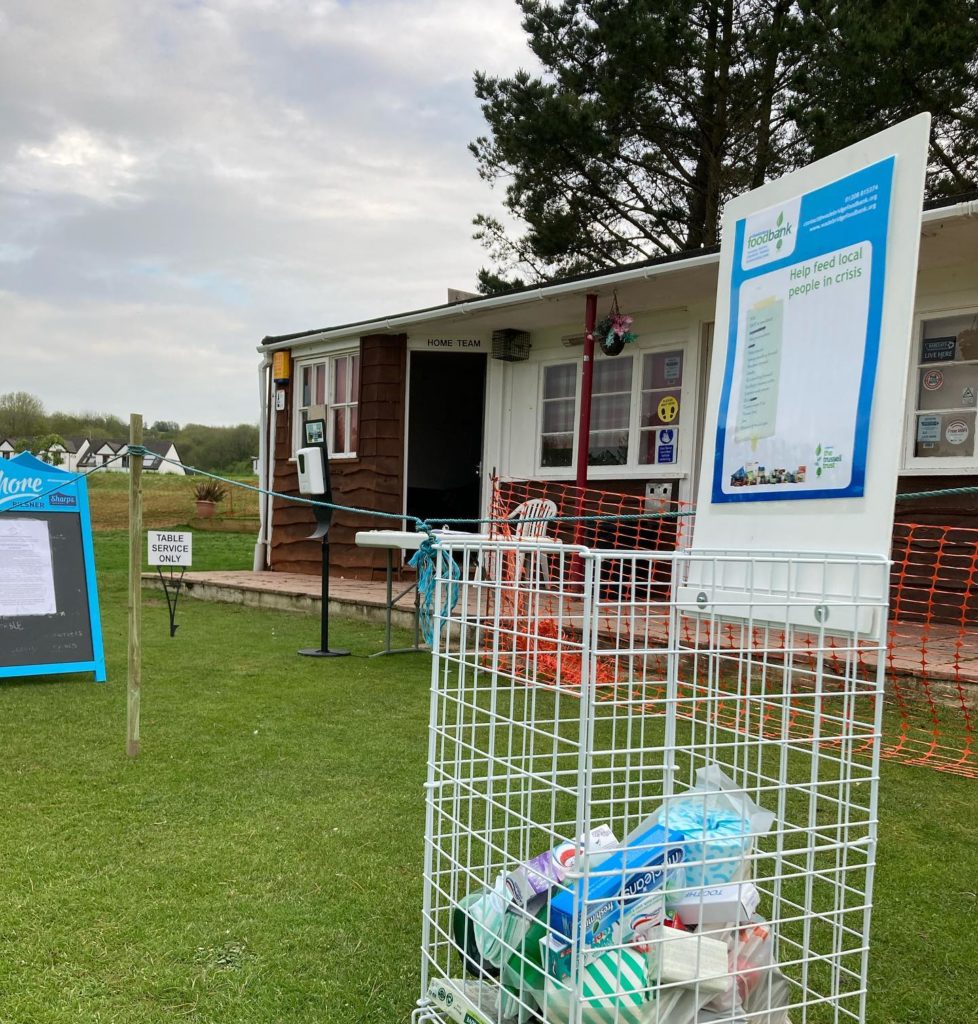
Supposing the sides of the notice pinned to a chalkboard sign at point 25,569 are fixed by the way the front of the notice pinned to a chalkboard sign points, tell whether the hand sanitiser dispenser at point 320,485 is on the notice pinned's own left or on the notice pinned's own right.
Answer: on the notice pinned's own left

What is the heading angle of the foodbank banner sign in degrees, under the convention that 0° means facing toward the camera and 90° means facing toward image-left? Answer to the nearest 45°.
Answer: approximately 45°

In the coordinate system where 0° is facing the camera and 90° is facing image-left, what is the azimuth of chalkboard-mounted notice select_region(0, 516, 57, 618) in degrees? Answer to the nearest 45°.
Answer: approximately 0°

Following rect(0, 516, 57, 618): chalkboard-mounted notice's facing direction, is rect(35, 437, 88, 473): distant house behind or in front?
behind

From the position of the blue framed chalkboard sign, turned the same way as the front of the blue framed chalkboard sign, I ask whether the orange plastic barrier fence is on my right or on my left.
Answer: on my left

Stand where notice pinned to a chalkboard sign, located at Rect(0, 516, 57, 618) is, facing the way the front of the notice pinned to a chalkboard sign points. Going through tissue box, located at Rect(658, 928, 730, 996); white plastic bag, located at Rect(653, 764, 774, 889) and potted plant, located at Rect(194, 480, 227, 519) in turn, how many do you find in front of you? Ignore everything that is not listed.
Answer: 2

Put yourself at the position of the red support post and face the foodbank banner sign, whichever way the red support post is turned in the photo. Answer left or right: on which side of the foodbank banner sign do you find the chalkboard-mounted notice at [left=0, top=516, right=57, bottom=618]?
right

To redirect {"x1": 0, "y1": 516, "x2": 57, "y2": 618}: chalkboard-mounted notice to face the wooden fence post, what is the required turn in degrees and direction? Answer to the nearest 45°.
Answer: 0° — it already faces it
